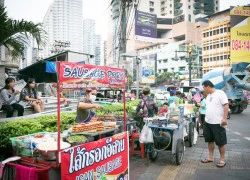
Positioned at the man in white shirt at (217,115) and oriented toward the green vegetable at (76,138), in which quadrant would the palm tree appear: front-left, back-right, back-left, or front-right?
front-right

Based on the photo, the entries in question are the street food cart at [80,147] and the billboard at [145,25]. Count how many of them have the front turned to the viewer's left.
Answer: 0

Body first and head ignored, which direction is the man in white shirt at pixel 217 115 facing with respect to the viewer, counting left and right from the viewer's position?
facing the viewer and to the left of the viewer

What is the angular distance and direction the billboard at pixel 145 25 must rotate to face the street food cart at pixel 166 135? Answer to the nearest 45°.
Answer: approximately 45° to its right

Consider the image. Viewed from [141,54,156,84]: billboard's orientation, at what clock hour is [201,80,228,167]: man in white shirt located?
The man in white shirt is roughly at 12 o'clock from the billboard.

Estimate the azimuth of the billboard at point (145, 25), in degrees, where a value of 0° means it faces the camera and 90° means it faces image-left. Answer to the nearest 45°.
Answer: approximately 315°

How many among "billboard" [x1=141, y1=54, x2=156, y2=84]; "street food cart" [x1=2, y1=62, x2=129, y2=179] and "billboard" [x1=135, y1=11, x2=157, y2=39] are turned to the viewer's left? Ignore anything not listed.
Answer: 0

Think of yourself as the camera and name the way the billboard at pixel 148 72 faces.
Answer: facing the viewer

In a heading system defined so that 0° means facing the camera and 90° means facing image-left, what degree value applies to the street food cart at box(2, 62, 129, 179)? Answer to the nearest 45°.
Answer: approximately 315°

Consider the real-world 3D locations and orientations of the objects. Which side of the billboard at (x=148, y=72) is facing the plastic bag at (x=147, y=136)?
front

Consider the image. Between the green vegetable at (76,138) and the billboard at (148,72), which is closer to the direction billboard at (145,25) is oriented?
the green vegetable

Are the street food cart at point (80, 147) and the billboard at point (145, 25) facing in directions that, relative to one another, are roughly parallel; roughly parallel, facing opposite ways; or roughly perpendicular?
roughly parallel
